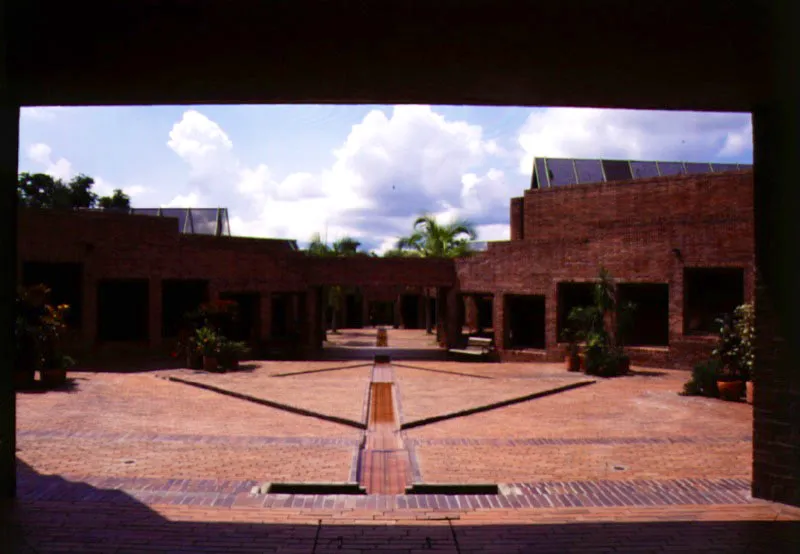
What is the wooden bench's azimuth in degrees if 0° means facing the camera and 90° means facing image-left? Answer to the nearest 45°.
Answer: approximately 45°

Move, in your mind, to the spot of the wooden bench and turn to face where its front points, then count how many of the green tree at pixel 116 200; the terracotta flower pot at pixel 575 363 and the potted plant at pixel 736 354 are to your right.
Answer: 1

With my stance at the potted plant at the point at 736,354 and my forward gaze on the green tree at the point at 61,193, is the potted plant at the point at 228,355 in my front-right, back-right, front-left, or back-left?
front-left

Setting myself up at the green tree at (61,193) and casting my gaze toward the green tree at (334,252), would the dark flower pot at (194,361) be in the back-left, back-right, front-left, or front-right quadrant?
front-right

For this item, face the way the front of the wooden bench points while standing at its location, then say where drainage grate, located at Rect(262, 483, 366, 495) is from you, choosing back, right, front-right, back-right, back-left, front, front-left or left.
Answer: front-left

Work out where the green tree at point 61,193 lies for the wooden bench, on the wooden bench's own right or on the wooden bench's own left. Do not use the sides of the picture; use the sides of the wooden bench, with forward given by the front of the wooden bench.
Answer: on the wooden bench's own right

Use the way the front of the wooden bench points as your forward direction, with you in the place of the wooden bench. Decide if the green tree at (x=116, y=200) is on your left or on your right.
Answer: on your right

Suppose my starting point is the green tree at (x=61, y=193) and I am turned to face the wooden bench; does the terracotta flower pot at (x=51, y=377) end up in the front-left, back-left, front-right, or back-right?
front-right

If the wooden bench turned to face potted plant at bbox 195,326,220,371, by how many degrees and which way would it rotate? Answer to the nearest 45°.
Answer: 0° — it already faces it

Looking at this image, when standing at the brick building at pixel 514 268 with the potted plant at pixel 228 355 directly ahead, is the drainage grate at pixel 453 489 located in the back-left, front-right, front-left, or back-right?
front-left

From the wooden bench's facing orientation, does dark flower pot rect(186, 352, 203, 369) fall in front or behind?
in front

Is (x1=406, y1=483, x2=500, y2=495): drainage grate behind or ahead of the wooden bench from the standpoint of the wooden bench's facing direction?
ahead

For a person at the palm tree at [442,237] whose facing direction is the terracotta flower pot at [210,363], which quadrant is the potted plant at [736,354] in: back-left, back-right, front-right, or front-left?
front-left
